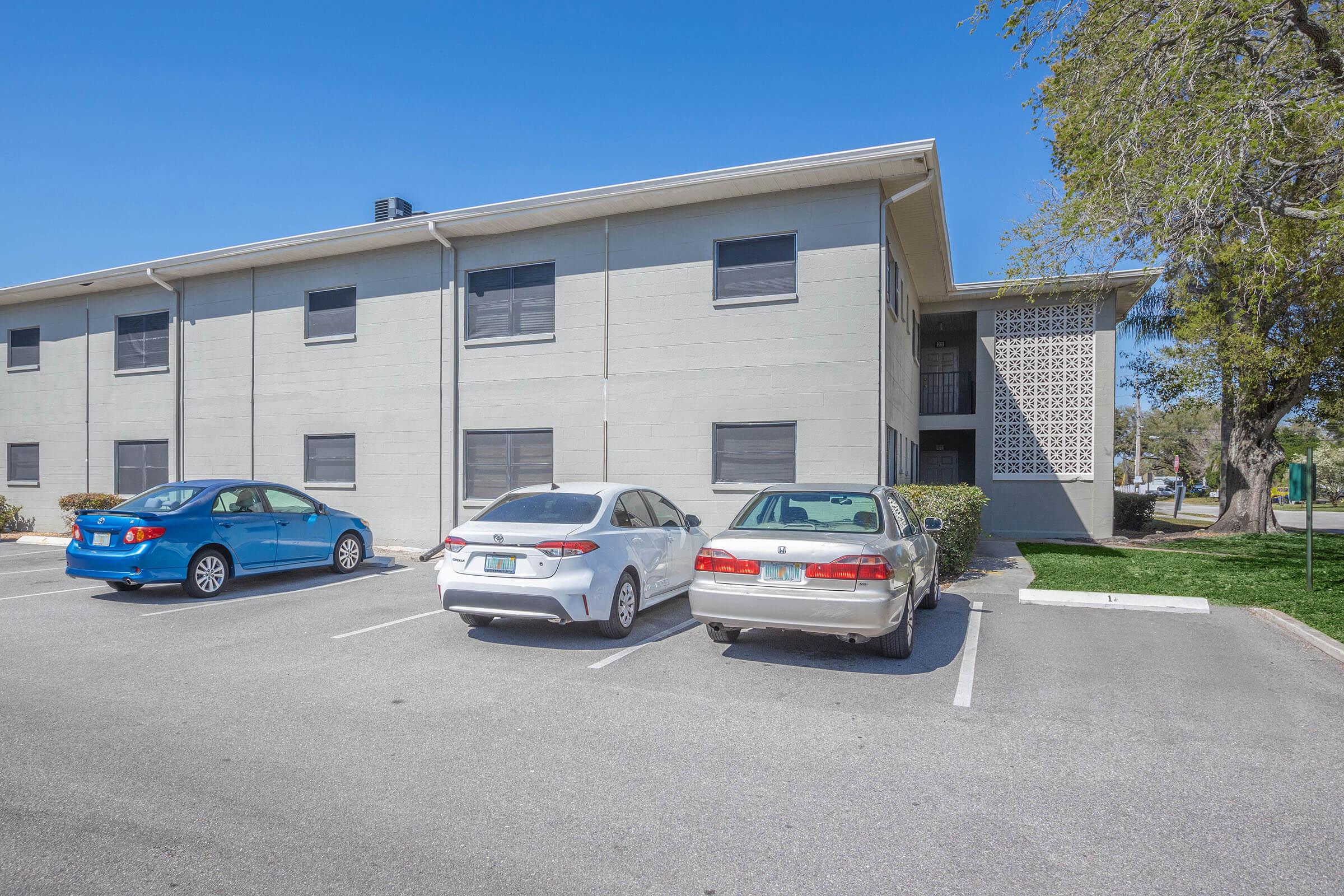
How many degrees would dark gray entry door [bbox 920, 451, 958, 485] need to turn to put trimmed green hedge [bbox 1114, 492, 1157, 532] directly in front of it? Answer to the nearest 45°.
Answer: approximately 135° to its left

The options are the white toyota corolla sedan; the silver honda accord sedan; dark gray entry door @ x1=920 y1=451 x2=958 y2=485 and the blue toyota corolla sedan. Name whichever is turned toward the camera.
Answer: the dark gray entry door

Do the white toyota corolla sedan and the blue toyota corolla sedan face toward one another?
no

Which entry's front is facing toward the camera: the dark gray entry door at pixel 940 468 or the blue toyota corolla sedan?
the dark gray entry door

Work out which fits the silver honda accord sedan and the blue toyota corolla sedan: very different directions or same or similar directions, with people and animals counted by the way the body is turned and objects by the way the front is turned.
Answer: same or similar directions

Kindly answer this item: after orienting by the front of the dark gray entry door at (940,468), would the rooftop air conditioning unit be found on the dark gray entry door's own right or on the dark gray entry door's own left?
on the dark gray entry door's own right

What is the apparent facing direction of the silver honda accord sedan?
away from the camera

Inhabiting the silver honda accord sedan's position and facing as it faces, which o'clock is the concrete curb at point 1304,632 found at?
The concrete curb is roughly at 2 o'clock from the silver honda accord sedan.

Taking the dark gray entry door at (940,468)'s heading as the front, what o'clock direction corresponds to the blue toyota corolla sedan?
The blue toyota corolla sedan is roughly at 1 o'clock from the dark gray entry door.

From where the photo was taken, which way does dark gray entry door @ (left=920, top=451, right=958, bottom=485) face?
toward the camera

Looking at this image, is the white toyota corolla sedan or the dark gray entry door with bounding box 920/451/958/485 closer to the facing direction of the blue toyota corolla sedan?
the dark gray entry door

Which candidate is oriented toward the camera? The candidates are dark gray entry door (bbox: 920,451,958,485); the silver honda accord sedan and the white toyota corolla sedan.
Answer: the dark gray entry door

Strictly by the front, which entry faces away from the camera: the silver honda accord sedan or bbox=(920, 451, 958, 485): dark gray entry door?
the silver honda accord sedan

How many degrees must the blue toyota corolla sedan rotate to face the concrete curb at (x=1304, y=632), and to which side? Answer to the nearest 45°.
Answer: approximately 90° to its right

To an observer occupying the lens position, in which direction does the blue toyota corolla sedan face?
facing away from the viewer and to the right of the viewer

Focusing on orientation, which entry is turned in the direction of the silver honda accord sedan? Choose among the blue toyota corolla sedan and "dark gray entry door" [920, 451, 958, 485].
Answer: the dark gray entry door

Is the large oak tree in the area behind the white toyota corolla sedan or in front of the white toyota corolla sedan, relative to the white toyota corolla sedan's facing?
in front

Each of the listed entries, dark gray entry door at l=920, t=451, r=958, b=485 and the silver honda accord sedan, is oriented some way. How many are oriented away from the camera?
1

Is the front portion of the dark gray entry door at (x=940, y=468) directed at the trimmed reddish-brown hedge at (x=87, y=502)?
no

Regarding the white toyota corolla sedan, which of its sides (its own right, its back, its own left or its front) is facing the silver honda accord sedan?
right

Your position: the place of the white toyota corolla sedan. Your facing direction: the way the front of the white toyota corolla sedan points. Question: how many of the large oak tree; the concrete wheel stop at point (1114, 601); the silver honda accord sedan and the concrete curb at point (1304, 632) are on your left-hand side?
0

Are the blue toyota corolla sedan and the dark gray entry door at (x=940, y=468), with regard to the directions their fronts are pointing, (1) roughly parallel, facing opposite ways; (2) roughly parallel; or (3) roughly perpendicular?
roughly parallel, facing opposite ways

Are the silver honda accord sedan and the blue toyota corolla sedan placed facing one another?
no
